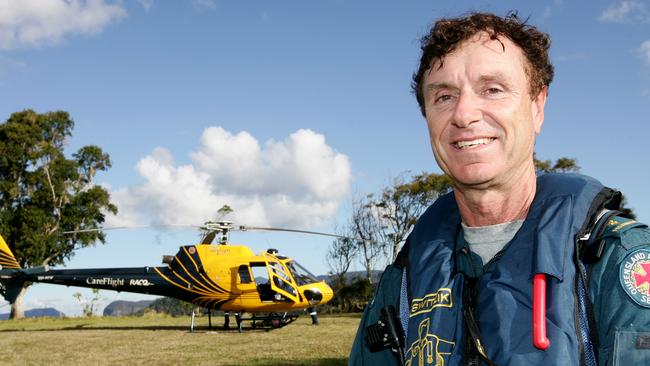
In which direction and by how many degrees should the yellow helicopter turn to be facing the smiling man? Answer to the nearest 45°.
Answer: approximately 90° to its right

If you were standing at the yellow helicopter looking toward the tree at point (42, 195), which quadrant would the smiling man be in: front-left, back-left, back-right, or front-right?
back-left

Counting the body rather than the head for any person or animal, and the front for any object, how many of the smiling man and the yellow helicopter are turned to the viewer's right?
1

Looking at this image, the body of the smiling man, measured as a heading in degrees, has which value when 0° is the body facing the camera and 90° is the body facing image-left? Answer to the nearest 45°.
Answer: approximately 45°

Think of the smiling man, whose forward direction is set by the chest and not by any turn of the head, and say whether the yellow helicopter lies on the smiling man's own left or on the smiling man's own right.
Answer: on the smiling man's own right

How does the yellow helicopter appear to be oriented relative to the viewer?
to the viewer's right

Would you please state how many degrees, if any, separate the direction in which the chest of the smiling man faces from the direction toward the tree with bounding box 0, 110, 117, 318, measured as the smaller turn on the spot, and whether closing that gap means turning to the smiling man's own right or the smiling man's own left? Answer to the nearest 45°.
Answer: approximately 90° to the smiling man's own right

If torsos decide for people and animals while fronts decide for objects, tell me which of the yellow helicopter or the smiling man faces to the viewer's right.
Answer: the yellow helicopter

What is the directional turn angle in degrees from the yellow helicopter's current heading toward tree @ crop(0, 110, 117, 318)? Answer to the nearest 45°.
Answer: approximately 135° to its left

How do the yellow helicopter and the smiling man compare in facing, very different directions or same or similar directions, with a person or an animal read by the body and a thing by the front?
very different directions
